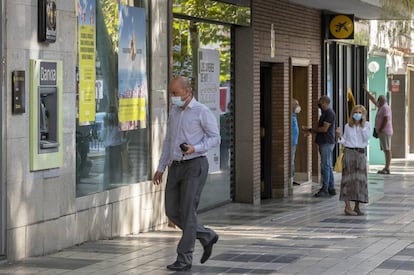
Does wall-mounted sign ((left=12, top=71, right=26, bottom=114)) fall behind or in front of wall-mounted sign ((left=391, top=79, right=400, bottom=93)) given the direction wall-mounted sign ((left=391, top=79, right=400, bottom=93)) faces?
in front

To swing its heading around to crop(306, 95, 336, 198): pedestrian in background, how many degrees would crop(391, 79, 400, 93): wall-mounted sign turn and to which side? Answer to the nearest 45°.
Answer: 0° — it already faces them

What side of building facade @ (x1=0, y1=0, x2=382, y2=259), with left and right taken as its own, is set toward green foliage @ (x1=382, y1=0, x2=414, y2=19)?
left

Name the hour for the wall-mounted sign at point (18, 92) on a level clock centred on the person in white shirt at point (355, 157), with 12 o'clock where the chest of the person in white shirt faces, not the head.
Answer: The wall-mounted sign is roughly at 1 o'clock from the person in white shirt.

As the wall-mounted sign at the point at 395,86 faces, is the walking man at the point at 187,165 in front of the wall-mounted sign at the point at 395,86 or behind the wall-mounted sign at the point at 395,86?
in front

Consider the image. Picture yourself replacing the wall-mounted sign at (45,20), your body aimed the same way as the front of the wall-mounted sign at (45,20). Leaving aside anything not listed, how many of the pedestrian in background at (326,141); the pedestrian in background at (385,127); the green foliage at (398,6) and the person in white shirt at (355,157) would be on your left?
4

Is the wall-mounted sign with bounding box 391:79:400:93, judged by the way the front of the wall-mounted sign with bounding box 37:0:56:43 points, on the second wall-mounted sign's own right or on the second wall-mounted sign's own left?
on the second wall-mounted sign's own left

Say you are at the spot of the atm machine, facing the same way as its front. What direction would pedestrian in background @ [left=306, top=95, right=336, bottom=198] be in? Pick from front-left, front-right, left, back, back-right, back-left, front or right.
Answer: left

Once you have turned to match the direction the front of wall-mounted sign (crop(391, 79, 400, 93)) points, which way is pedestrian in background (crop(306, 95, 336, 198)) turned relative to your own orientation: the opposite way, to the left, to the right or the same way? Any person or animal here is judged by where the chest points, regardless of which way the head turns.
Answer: to the right

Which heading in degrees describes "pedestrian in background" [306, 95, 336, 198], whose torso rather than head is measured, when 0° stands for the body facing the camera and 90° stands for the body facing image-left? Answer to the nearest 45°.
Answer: approximately 90°

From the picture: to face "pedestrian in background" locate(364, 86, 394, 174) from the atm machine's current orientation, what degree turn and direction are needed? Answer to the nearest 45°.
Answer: approximately 90° to its left
